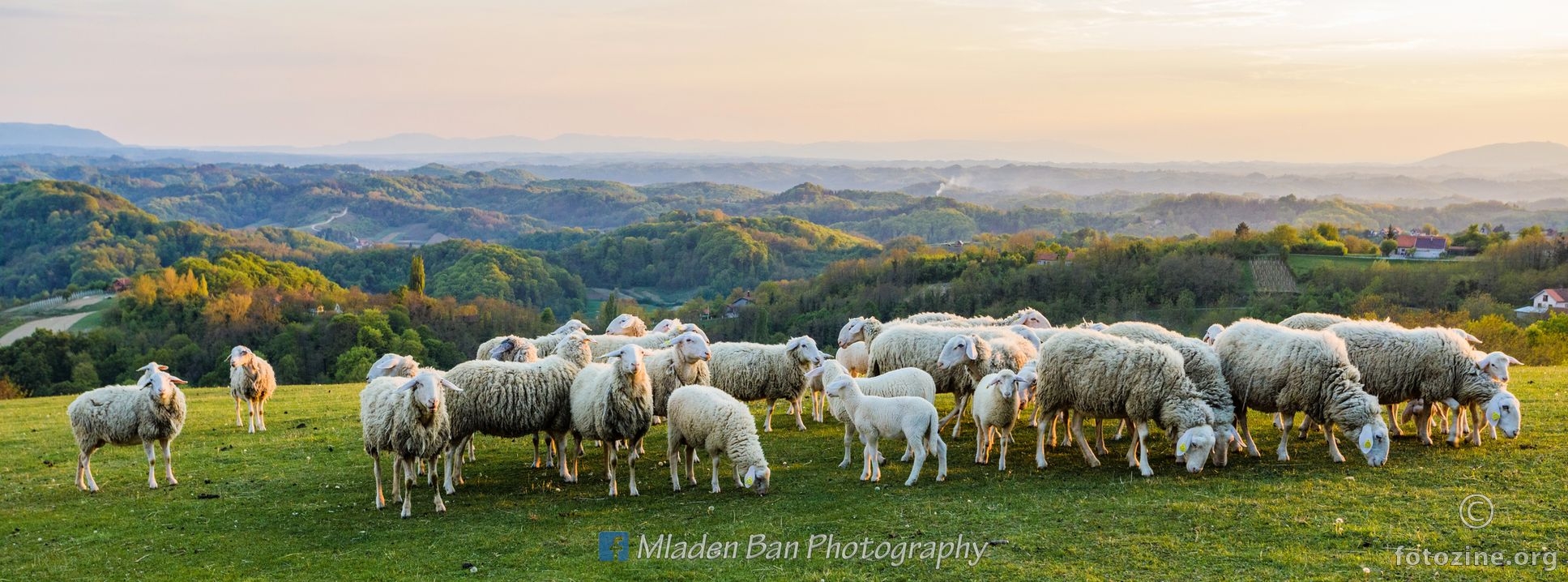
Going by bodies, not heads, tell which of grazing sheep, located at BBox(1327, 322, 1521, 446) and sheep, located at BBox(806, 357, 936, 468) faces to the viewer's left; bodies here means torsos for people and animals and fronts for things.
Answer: the sheep, located at BBox(806, 357, 936, 468)

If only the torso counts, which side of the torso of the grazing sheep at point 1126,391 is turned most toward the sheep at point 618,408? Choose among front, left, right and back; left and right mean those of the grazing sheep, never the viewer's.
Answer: back

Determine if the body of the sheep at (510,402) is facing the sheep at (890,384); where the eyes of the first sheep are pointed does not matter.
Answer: yes

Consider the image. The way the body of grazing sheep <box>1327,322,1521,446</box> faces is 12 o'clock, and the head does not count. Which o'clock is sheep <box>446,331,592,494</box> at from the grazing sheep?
The sheep is roughly at 5 o'clock from the grazing sheep.

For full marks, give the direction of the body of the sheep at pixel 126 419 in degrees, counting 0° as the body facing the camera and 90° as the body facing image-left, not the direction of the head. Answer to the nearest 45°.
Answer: approximately 270°

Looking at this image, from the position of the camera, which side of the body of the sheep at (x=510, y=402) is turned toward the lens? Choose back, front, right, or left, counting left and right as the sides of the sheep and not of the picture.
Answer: right

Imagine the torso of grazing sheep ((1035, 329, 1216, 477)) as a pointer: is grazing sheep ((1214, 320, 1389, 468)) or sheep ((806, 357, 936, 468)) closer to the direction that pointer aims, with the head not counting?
the grazing sheep

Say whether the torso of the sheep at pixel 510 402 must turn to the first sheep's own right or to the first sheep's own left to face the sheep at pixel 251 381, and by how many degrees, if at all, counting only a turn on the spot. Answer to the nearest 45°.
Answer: approximately 135° to the first sheep's own left

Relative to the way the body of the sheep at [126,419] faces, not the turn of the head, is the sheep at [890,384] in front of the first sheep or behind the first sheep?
in front

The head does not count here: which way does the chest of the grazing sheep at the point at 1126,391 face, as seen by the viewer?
to the viewer's right

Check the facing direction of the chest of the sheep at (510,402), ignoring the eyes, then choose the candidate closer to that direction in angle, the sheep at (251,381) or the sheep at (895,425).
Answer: the sheep at (895,425)

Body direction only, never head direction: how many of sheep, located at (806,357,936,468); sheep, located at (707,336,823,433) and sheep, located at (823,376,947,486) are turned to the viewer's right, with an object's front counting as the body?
1

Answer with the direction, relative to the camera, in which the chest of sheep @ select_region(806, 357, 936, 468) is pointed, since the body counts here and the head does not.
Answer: to the viewer's left

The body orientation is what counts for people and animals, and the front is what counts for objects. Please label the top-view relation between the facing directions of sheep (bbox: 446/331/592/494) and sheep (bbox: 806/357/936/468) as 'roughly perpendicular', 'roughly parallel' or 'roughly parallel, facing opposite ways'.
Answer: roughly parallel, facing opposite ways

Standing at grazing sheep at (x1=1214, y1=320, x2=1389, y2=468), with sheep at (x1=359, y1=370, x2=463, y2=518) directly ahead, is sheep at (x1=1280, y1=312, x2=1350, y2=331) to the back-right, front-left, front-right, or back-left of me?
back-right

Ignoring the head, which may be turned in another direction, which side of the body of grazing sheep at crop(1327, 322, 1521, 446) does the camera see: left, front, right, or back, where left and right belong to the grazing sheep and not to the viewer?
right

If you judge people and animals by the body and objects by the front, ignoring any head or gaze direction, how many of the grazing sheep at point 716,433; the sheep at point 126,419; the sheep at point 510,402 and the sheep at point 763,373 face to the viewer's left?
0

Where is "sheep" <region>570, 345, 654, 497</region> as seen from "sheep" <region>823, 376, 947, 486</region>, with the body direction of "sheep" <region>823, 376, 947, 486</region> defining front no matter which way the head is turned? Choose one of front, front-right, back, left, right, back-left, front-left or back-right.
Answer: front
